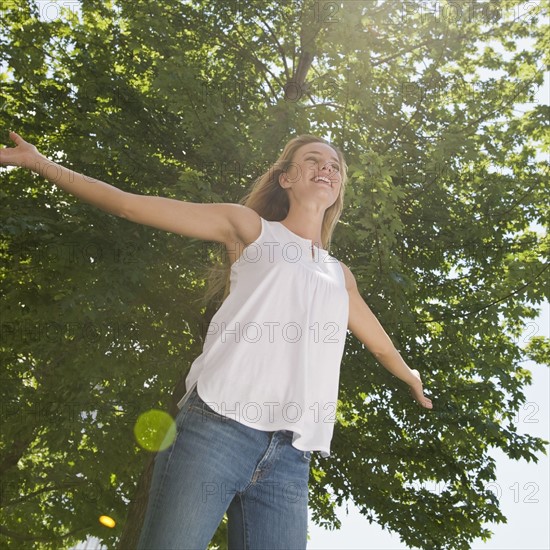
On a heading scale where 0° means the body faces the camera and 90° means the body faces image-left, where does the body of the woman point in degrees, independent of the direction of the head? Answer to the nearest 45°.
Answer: approximately 315°

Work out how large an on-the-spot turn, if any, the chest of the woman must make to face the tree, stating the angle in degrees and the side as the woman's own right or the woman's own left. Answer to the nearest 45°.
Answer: approximately 135° to the woman's own left
